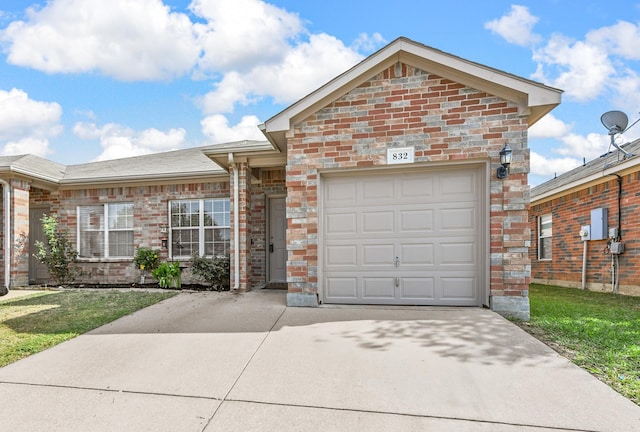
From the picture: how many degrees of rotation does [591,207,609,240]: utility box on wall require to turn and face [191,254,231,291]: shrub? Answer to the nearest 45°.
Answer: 0° — it already faces it

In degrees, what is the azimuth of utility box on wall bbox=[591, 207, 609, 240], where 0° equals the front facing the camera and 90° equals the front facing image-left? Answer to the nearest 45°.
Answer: approximately 45°

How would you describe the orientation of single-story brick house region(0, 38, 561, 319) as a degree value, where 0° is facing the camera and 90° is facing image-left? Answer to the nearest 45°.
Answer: approximately 0°

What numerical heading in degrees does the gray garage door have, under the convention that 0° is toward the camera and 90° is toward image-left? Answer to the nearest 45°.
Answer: approximately 0°
